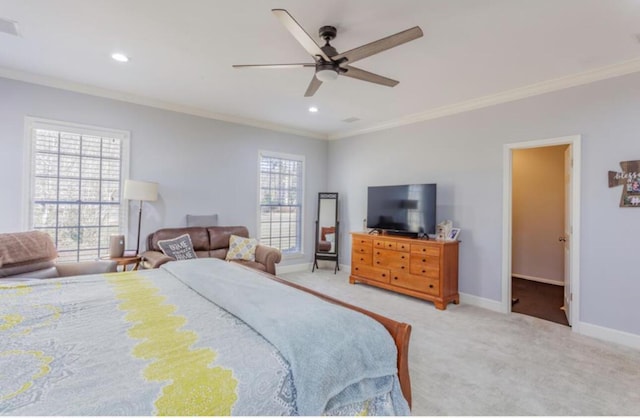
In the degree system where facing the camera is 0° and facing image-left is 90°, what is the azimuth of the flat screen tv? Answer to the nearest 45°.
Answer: approximately 45°

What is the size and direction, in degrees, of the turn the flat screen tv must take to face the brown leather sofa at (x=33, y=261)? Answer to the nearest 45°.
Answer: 0° — it already faces it

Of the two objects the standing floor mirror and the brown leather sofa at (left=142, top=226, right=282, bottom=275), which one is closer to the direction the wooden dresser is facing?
the brown leather sofa

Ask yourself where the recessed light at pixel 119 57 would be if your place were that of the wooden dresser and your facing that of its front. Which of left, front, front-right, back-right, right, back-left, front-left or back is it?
front

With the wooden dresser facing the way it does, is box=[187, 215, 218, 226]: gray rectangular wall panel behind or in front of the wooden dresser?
in front

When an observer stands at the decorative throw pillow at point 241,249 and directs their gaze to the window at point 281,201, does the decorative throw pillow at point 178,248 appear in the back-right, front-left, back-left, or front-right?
back-left

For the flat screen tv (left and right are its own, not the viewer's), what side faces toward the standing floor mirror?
right

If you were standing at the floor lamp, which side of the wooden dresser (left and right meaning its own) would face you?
front

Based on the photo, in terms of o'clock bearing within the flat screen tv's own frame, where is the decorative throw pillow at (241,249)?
The decorative throw pillow is roughly at 1 o'clock from the flat screen tv.

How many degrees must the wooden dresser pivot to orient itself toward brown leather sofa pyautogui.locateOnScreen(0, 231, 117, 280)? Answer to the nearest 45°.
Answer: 0° — it already faces it

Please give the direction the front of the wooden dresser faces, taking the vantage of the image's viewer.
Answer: facing the viewer and to the left of the viewer

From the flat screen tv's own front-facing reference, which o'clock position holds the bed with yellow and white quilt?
The bed with yellow and white quilt is roughly at 11 o'clock from the flat screen tv.

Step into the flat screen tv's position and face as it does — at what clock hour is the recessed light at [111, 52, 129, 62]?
The recessed light is roughly at 12 o'clock from the flat screen tv.

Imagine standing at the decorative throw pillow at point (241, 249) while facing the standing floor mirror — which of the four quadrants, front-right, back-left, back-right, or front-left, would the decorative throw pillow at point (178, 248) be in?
back-left

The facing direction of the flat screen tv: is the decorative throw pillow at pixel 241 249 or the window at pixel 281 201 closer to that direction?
the decorative throw pillow
